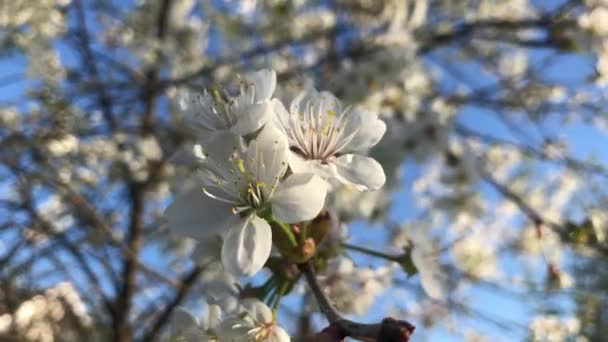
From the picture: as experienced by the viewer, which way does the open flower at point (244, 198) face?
facing the viewer

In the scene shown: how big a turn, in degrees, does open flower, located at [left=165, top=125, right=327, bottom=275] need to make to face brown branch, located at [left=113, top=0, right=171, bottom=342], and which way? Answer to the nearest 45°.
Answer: approximately 180°
